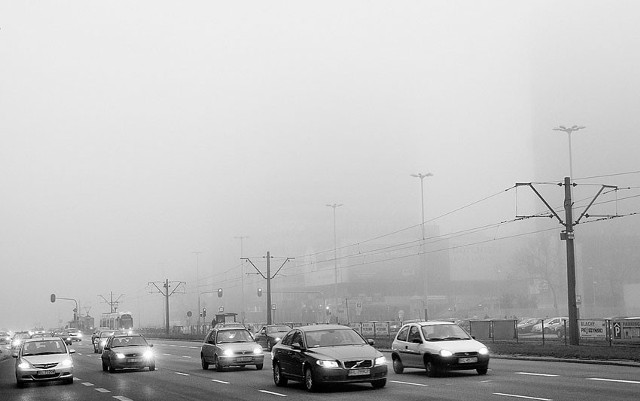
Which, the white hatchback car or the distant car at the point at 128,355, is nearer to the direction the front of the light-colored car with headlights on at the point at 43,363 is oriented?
the white hatchback car

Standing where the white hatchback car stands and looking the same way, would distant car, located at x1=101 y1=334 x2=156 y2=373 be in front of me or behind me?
behind

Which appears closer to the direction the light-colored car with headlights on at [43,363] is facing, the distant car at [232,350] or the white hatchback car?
the white hatchback car

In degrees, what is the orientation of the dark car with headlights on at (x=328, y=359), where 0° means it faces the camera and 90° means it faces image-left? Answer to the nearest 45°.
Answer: approximately 315°

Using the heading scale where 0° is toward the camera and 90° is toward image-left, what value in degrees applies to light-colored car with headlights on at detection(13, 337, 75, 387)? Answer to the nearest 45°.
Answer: approximately 0°

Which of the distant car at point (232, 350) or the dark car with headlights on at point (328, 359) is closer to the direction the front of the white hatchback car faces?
the dark car with headlights on

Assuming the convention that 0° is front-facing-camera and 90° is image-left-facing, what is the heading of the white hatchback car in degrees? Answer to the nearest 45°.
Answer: approximately 315°
